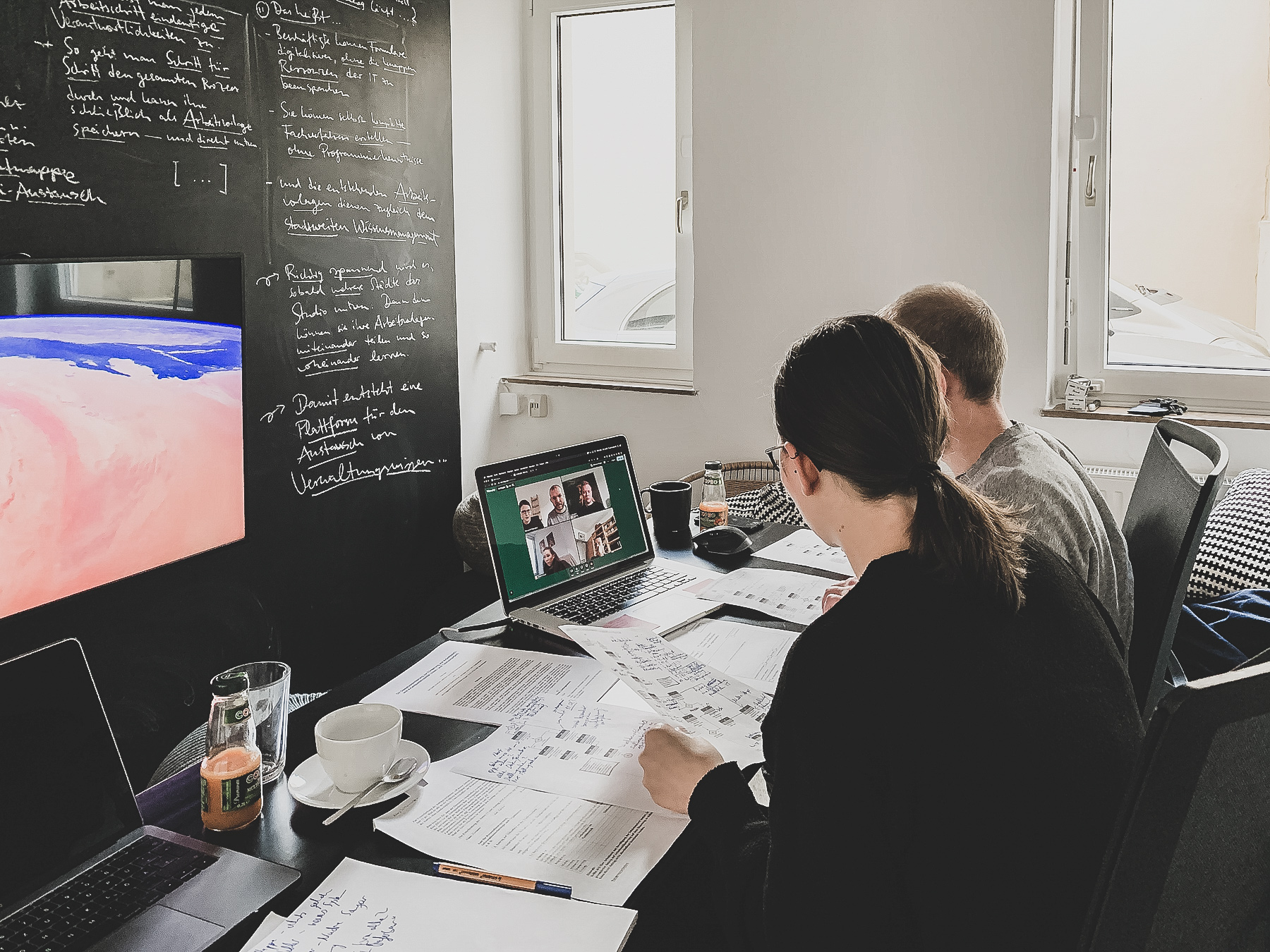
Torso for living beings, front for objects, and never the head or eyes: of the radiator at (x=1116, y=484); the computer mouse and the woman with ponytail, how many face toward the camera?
1

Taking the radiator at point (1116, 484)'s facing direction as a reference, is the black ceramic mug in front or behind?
in front

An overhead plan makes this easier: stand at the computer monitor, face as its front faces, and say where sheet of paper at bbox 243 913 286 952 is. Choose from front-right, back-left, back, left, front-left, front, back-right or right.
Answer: front-right

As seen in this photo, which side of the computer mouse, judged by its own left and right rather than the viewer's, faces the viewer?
left

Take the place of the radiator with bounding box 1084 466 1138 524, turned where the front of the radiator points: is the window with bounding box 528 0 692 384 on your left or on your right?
on your right

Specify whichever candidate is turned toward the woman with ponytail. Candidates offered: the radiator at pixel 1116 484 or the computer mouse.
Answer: the radiator

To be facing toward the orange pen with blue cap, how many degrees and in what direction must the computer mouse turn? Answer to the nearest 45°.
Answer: approximately 90° to its left

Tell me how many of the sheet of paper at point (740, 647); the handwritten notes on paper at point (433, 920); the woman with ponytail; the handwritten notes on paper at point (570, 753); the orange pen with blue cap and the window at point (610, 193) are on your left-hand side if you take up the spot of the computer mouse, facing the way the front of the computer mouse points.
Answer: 5

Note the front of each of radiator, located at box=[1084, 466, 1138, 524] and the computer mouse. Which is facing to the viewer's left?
the computer mouse

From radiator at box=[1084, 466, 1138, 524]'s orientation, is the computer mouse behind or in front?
in front

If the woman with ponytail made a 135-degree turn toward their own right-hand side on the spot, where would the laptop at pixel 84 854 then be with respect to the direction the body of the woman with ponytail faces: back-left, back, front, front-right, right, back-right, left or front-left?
back

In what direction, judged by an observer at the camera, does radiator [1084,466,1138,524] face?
facing the viewer
